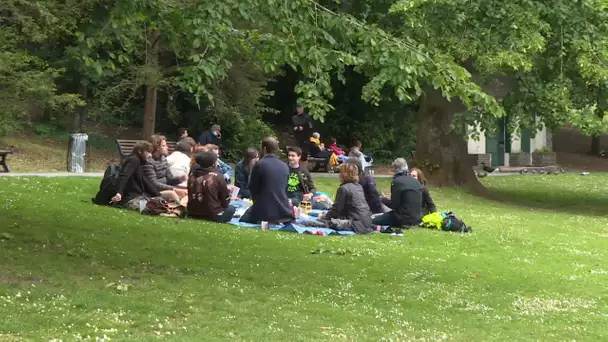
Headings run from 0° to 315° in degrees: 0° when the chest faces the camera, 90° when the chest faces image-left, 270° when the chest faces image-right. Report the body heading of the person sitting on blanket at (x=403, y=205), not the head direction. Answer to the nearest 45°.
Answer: approximately 135°

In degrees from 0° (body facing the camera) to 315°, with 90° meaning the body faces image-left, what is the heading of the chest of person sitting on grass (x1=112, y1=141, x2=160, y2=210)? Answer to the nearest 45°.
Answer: approximately 270°

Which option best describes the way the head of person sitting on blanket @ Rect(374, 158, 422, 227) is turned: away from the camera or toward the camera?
away from the camera

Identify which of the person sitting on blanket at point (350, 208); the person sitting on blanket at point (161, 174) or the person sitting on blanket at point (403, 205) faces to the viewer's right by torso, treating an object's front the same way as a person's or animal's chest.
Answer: the person sitting on blanket at point (161, 174)

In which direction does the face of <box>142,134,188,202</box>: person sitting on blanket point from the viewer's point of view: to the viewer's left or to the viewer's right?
to the viewer's right

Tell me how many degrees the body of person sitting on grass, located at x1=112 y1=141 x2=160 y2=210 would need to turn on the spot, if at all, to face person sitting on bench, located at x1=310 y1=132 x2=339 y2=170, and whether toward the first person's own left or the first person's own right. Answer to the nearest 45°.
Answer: approximately 45° to the first person's own left

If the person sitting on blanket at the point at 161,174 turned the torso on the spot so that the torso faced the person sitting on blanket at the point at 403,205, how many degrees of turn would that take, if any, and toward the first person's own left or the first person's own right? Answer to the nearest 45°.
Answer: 0° — they already face them

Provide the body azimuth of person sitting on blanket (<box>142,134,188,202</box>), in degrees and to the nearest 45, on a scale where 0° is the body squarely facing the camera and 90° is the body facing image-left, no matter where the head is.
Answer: approximately 270°

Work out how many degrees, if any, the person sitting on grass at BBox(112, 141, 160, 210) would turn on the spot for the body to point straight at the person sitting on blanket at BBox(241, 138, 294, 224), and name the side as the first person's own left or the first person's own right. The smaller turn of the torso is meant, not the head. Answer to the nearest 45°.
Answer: approximately 45° to the first person's own right

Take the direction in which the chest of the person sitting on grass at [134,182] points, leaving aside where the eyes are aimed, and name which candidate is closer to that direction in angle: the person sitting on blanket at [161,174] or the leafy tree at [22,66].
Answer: the person sitting on blanket

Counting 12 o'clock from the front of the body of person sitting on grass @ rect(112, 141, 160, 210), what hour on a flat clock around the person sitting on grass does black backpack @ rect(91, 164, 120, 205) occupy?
The black backpack is roughly at 7 o'clock from the person sitting on grass.
